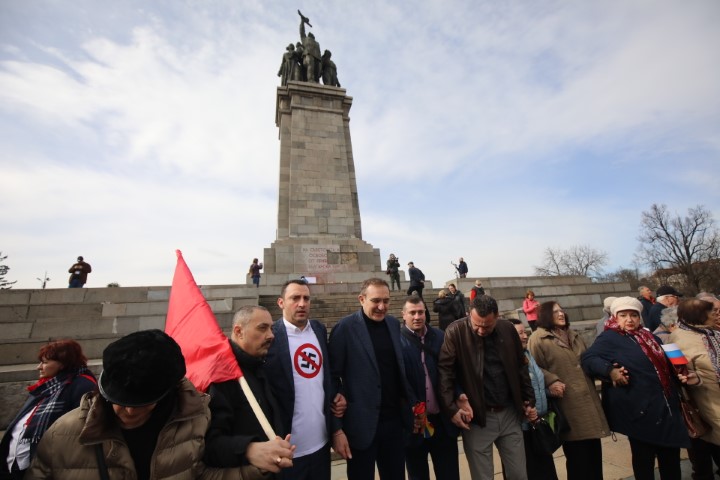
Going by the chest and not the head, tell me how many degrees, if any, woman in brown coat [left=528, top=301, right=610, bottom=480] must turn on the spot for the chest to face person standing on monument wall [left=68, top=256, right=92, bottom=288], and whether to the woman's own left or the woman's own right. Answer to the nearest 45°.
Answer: approximately 135° to the woman's own right

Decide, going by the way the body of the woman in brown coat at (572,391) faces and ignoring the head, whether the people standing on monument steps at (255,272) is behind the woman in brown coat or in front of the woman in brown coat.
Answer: behind

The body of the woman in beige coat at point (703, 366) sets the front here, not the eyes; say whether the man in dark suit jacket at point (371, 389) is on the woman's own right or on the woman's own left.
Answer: on the woman's own right

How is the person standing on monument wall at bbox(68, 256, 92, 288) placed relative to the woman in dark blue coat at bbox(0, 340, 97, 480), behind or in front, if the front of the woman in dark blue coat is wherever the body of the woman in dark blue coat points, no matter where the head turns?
behind

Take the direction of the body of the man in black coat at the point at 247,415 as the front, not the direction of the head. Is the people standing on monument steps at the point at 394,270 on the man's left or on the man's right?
on the man's left

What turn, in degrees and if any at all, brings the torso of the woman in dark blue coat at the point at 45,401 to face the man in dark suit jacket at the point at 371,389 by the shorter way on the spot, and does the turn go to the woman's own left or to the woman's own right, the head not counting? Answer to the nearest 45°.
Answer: approximately 90° to the woman's own left

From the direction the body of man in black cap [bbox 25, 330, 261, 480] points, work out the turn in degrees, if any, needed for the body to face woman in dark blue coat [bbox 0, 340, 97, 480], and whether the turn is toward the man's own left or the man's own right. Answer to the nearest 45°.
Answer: approximately 135° to the man's own right
